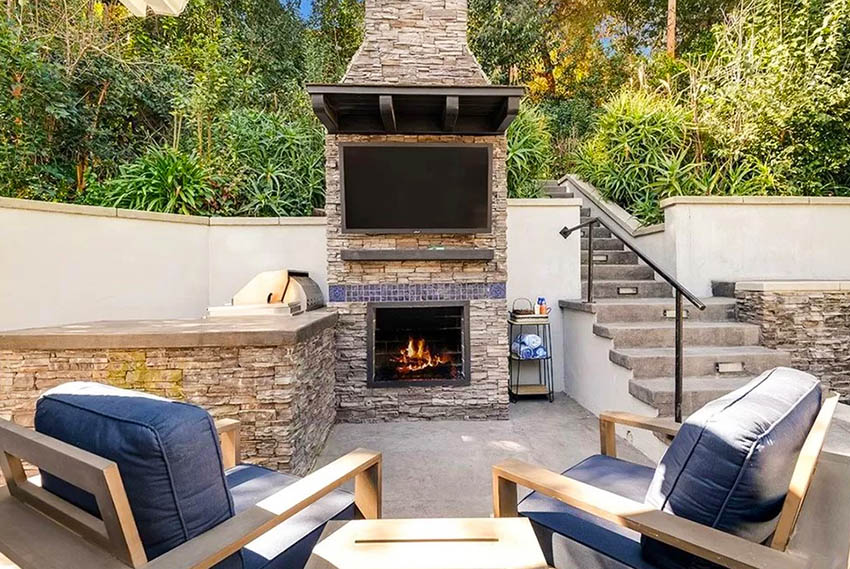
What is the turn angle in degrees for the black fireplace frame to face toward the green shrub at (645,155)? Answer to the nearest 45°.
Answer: approximately 135° to its left

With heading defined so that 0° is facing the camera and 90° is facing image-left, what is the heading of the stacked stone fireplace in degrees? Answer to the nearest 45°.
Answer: approximately 0°

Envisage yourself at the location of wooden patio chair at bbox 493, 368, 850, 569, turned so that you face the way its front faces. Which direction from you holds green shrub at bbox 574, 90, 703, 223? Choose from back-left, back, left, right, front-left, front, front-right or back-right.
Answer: front-right

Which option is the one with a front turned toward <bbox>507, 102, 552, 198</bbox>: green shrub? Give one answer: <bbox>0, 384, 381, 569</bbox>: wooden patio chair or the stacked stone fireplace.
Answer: the wooden patio chair

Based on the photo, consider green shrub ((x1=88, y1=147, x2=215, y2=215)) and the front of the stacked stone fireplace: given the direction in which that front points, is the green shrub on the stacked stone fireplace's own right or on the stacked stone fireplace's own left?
on the stacked stone fireplace's own right
